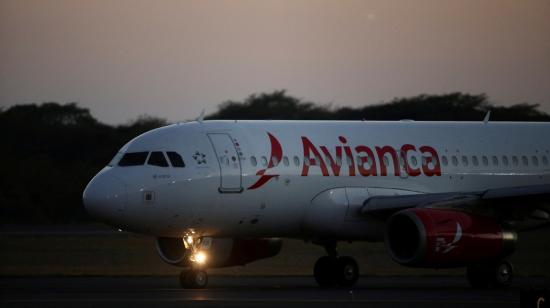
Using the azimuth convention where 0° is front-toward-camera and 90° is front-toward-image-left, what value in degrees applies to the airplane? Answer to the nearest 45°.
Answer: approximately 45°
